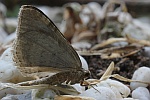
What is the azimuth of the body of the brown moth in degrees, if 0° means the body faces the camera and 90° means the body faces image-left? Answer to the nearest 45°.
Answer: approximately 270°

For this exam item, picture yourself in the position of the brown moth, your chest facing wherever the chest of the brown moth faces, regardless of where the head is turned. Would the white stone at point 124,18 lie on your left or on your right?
on your left
